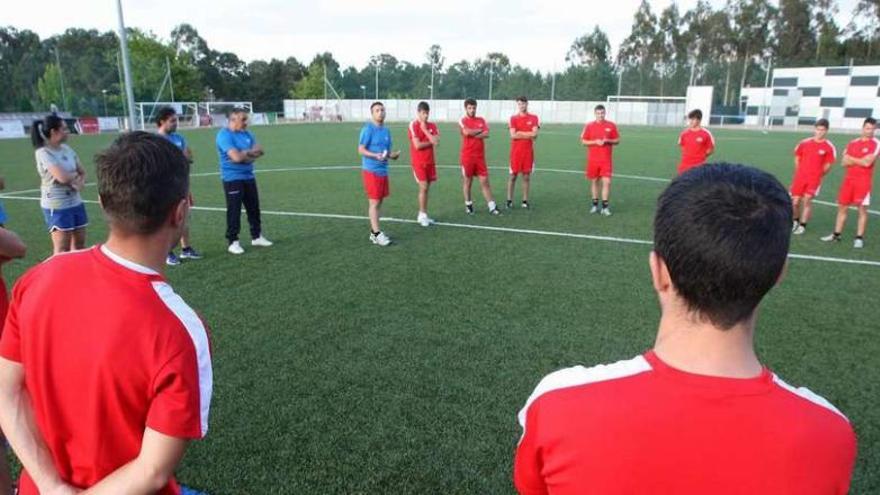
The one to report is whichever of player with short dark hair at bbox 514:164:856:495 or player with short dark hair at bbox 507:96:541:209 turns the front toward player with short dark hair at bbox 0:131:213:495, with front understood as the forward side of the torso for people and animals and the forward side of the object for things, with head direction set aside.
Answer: player with short dark hair at bbox 507:96:541:209

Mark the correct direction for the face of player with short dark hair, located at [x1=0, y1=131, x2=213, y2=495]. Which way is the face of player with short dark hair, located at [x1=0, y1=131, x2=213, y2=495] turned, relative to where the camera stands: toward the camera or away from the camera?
away from the camera

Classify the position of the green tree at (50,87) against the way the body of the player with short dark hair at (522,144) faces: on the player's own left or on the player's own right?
on the player's own right

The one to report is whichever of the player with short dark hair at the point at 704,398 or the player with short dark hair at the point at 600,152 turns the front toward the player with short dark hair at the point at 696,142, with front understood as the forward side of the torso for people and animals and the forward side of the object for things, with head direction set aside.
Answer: the player with short dark hair at the point at 704,398

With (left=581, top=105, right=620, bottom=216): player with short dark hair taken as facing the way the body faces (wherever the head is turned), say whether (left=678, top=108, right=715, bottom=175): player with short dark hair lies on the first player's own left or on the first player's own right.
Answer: on the first player's own left

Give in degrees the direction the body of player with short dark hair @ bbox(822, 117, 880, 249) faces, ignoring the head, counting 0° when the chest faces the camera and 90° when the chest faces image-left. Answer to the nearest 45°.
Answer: approximately 45°

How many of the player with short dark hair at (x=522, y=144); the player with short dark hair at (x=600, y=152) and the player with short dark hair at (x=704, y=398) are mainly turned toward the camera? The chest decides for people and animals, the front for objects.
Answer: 2

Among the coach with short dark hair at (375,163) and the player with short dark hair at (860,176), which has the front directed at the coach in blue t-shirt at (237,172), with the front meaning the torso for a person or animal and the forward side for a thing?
the player with short dark hair at (860,176)

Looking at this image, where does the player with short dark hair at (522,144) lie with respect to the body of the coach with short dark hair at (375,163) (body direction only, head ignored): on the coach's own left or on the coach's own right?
on the coach's own left
